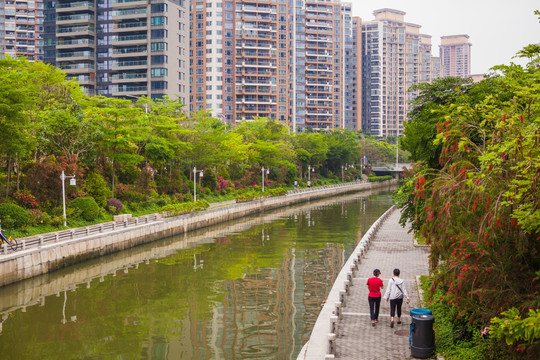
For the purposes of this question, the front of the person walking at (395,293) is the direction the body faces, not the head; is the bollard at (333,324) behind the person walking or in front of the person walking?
behind

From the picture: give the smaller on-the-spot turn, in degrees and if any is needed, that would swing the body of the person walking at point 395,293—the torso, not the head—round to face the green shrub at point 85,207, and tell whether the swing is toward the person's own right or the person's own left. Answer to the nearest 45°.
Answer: approximately 45° to the person's own left

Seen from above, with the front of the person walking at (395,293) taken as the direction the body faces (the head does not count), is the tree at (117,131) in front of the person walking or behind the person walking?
in front

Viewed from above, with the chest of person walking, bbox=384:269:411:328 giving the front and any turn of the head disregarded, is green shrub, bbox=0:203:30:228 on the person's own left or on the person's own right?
on the person's own left

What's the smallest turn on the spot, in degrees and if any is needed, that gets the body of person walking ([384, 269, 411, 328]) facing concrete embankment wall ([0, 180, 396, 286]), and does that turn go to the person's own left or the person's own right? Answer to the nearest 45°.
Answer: approximately 45° to the person's own left

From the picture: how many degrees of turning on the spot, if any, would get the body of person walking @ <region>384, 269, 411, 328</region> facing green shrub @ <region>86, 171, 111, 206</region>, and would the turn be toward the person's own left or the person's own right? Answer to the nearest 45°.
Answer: approximately 45° to the person's own left

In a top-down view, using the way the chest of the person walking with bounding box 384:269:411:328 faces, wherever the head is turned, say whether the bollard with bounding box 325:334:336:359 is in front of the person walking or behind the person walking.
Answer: behind

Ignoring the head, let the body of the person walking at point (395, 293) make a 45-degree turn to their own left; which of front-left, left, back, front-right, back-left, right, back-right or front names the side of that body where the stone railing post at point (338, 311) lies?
front-left

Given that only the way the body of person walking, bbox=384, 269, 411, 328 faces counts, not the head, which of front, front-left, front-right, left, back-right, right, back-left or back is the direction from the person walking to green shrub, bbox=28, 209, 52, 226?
front-left

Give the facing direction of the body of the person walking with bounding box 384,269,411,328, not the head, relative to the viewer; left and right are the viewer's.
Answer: facing away from the viewer
